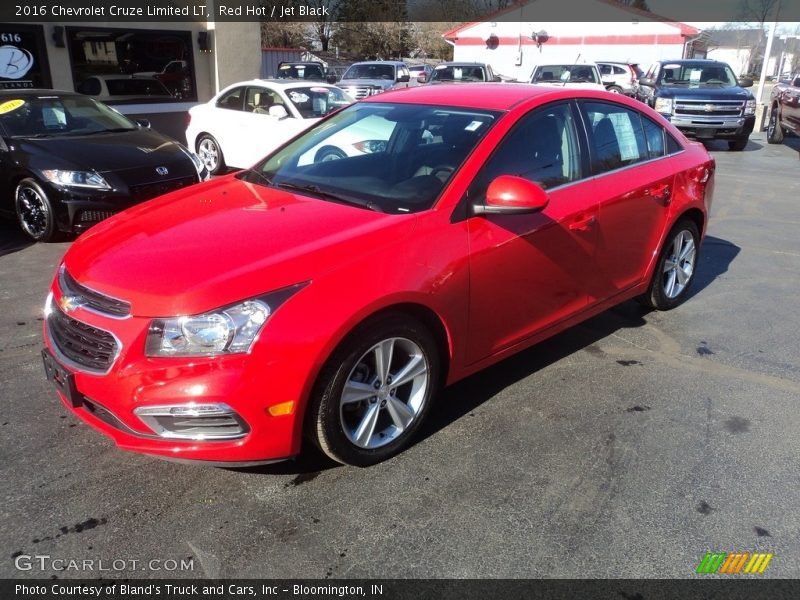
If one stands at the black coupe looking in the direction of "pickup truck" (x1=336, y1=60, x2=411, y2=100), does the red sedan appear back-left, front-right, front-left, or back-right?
back-right

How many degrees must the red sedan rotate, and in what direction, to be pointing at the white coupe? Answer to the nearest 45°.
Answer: approximately 135° to its right

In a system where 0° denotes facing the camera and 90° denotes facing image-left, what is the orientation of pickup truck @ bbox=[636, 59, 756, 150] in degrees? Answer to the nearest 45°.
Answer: approximately 0°

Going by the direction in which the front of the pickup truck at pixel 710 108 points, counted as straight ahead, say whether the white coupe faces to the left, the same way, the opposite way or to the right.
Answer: to the left

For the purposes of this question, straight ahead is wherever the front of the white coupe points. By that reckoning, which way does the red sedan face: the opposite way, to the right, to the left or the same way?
to the right

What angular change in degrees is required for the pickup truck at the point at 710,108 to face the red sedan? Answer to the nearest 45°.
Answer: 0° — it already faces it
